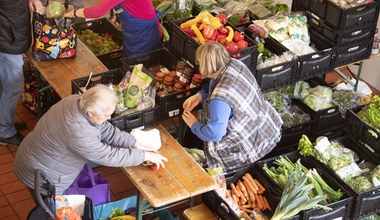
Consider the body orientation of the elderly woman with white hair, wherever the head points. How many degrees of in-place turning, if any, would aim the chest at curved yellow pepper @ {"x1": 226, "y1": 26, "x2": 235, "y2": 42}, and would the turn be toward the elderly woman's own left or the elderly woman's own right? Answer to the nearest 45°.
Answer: approximately 45° to the elderly woman's own left

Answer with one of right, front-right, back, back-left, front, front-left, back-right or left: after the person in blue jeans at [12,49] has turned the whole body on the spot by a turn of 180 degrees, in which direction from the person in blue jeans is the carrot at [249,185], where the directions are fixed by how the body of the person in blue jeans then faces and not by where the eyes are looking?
back-left

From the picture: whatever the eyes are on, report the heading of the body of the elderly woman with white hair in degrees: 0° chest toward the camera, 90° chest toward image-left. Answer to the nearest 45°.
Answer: approximately 270°

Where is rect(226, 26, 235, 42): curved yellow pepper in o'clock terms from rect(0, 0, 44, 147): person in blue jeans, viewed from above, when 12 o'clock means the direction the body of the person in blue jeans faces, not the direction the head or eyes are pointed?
The curved yellow pepper is roughly at 1 o'clock from the person in blue jeans.

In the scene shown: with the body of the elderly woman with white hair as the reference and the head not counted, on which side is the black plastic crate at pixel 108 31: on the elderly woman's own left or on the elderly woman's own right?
on the elderly woman's own left

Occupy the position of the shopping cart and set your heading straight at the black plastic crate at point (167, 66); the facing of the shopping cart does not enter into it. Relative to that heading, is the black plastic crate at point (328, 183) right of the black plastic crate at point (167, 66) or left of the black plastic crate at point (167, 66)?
right

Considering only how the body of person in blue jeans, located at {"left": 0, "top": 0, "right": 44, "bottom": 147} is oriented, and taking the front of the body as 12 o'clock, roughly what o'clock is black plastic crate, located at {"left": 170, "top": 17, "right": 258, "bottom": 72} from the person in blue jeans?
The black plastic crate is roughly at 1 o'clock from the person in blue jeans.

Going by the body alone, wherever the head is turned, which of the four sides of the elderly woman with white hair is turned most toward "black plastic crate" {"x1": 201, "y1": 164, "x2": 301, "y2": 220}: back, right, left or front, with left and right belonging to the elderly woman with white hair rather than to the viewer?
front

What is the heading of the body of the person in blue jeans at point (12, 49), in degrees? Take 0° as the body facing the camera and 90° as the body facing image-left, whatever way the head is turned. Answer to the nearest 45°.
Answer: approximately 270°

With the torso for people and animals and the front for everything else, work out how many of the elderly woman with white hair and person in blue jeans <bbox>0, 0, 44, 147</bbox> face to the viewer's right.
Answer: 2

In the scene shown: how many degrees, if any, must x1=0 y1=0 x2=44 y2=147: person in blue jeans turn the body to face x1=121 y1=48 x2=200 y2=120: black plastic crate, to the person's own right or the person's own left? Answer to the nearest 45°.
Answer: approximately 45° to the person's own right

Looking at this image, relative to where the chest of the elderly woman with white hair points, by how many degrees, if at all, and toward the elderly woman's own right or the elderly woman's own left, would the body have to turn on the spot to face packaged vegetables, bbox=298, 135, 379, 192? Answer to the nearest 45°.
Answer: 0° — they already face it

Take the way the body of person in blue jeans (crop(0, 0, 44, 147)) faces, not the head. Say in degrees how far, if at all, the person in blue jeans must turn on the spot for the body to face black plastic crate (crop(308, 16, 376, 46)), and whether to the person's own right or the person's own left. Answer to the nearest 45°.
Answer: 0° — they already face it

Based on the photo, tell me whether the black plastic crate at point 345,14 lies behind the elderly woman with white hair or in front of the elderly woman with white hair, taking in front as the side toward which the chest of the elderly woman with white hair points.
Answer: in front
